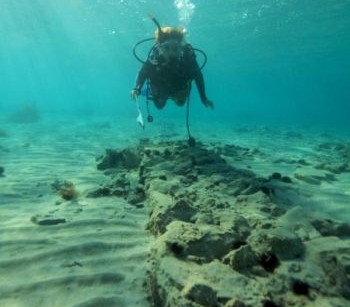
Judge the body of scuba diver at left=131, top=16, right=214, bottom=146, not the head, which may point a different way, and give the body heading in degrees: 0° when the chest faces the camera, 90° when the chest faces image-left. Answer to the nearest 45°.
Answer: approximately 0°
